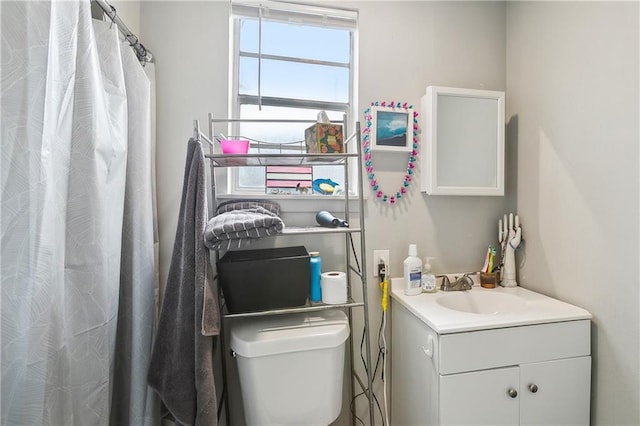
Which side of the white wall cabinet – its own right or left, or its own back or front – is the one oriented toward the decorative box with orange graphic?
right

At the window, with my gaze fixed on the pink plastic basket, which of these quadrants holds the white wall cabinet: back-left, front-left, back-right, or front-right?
back-left

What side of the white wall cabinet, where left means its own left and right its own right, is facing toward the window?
right

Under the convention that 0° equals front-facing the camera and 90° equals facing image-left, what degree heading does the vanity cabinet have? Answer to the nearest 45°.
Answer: approximately 315°

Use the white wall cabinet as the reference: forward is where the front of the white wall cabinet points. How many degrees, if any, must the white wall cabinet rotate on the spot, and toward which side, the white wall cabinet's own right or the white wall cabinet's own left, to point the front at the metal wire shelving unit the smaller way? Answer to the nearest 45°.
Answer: approximately 90° to the white wall cabinet's own right

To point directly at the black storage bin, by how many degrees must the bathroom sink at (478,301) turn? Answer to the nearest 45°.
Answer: approximately 90° to its right

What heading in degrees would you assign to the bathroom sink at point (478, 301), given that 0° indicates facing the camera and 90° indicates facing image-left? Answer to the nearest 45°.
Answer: approximately 315°

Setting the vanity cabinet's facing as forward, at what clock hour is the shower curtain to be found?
The shower curtain is roughly at 3 o'clock from the vanity cabinet.
